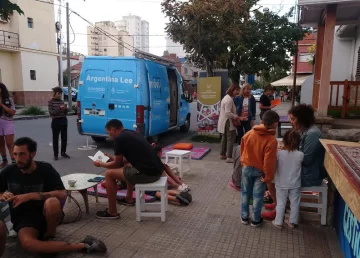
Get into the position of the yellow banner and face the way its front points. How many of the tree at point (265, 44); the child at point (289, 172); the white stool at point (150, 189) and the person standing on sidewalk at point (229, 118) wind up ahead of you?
3

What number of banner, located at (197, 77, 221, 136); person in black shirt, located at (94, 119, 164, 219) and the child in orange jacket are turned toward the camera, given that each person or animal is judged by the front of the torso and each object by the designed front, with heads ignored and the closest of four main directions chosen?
1

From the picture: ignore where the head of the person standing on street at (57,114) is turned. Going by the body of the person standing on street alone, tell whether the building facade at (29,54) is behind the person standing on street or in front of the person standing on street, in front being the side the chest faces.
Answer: behind

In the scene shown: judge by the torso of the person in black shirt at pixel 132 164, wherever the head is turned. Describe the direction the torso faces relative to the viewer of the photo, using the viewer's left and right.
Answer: facing to the left of the viewer

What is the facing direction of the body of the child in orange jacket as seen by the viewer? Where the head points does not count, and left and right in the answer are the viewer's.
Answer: facing away from the viewer and to the right of the viewer

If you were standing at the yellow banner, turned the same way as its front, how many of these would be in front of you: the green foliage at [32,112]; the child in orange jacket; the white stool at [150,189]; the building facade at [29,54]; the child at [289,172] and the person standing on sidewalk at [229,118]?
4

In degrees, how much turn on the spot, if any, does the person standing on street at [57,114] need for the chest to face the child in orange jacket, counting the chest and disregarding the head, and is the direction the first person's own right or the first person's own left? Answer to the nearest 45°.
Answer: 0° — they already face them

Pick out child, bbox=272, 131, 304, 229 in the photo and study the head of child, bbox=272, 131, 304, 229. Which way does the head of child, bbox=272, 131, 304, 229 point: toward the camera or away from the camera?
away from the camera

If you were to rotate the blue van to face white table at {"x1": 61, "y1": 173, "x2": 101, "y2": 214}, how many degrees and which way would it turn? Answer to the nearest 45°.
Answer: approximately 135° to its right

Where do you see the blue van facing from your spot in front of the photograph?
facing away from the viewer and to the right of the viewer

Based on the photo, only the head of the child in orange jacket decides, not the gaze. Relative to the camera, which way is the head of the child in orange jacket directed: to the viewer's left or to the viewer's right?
to the viewer's right

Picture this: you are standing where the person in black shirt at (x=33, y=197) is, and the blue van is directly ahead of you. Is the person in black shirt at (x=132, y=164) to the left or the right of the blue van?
right

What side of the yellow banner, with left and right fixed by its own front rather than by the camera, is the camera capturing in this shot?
front

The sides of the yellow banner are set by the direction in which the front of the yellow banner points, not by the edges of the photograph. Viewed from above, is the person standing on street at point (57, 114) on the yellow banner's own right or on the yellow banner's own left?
on the yellow banner's own right

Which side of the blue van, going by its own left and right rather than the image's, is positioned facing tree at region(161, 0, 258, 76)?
front

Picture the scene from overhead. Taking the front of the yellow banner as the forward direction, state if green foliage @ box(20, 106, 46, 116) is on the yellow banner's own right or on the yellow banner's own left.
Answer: on the yellow banner's own right

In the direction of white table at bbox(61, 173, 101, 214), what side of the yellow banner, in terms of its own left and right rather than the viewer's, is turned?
front
